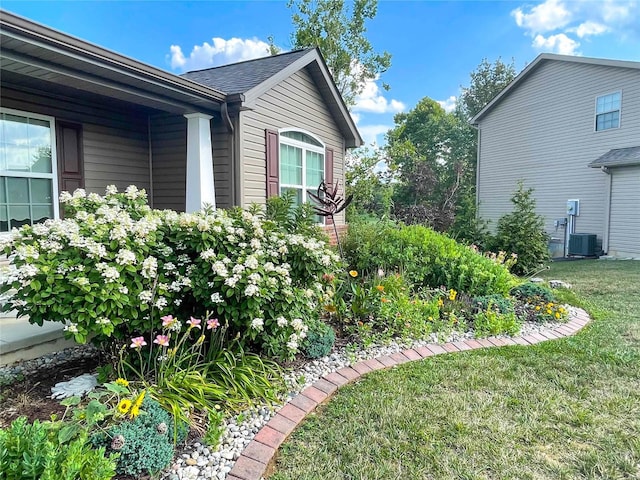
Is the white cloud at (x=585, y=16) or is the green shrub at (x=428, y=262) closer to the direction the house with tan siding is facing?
the green shrub

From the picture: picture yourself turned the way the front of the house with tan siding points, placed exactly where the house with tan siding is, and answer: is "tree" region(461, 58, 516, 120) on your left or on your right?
on your left

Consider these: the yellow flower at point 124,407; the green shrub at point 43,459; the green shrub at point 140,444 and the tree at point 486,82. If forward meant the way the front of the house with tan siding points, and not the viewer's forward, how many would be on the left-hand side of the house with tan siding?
1

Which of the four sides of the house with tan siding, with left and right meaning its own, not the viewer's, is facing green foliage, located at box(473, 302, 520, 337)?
front

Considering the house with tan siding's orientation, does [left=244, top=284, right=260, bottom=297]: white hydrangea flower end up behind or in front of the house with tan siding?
in front

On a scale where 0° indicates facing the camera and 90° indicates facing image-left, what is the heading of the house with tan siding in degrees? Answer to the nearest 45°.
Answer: approximately 315°

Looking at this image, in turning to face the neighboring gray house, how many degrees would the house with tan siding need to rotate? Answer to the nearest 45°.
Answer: approximately 45° to its left

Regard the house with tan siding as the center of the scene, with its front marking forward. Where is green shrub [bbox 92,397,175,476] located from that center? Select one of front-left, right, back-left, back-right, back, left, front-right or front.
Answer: front-right
